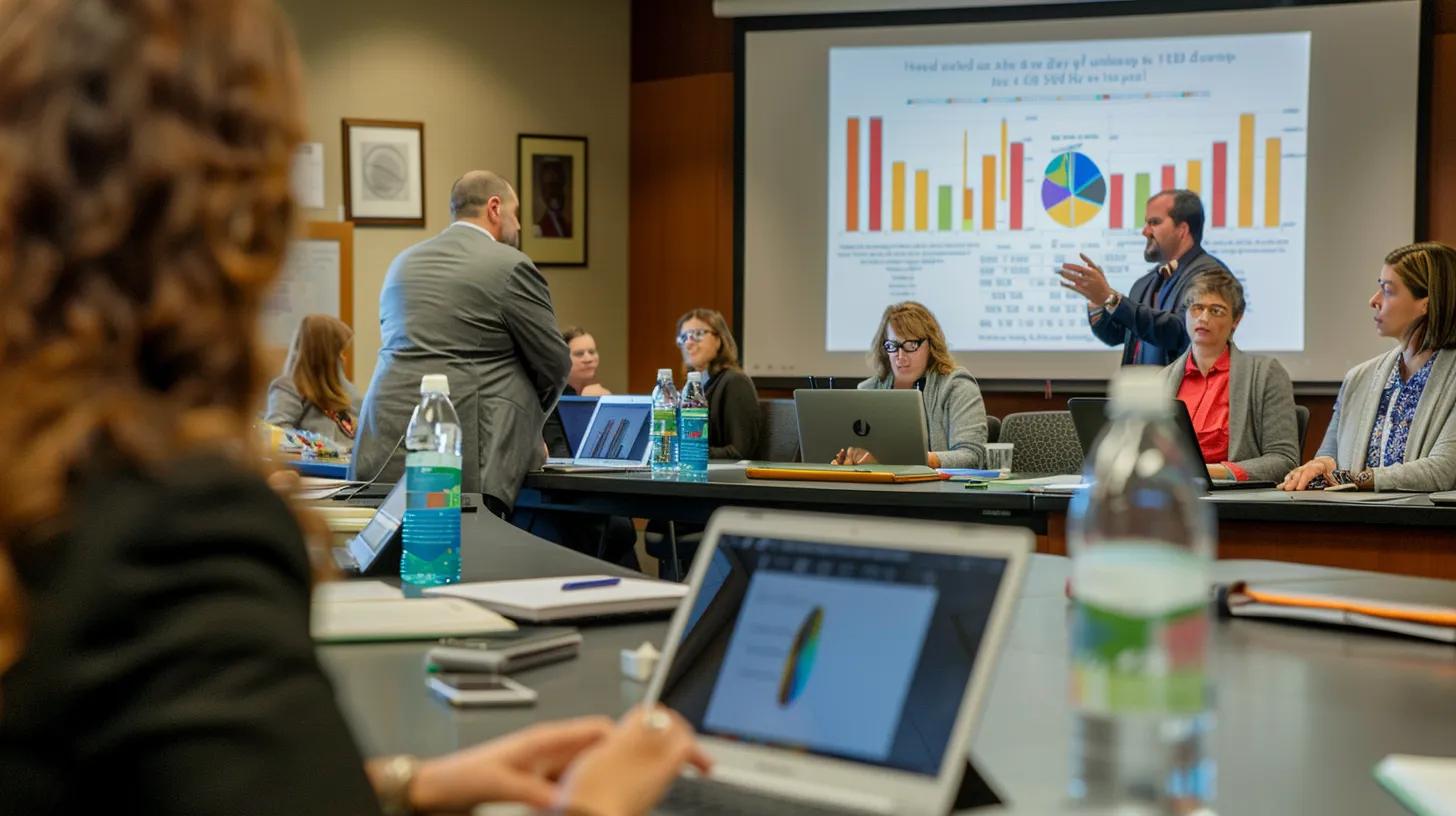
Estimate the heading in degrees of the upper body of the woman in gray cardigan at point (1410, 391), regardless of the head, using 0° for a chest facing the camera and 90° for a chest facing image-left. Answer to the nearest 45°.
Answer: approximately 45°

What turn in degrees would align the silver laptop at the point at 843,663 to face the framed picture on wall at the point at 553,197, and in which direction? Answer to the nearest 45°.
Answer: approximately 135° to its right

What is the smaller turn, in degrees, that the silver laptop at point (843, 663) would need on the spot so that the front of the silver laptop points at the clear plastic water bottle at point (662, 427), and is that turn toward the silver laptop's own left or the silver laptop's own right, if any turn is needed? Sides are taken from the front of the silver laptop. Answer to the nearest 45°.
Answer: approximately 135° to the silver laptop's own right

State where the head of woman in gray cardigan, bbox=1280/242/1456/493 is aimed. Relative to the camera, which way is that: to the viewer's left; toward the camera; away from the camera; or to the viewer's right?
to the viewer's left

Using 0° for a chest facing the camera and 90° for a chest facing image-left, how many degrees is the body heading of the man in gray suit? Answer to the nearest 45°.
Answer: approximately 225°

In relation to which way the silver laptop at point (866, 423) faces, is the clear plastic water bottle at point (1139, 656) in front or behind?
behind

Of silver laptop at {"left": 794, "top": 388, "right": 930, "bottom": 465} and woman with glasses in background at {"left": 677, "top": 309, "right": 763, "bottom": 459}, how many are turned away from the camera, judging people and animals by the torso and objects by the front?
1

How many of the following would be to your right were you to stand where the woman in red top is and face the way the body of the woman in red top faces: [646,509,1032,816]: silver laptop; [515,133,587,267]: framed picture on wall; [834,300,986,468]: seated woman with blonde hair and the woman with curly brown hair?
2

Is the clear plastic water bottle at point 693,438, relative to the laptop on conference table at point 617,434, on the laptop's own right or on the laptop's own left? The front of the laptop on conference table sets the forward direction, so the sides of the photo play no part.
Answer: on the laptop's own left

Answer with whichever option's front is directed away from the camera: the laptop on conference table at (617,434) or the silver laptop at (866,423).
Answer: the silver laptop

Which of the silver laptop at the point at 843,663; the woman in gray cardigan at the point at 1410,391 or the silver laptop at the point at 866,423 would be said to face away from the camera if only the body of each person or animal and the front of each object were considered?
the silver laptop at the point at 866,423

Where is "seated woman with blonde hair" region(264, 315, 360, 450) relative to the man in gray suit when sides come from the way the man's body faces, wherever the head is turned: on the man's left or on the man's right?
on the man's left

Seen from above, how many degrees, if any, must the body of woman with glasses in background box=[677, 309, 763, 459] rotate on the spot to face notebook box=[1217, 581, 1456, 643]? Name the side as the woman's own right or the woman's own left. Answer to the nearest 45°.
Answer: approximately 45° to the woman's own left

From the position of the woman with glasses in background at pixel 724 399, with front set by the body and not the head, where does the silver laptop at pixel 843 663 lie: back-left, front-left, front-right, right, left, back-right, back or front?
front-left

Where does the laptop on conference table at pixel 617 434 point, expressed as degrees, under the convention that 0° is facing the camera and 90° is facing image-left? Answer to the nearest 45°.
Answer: approximately 45°
